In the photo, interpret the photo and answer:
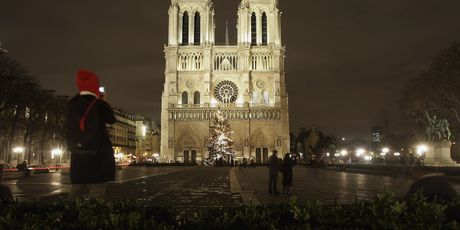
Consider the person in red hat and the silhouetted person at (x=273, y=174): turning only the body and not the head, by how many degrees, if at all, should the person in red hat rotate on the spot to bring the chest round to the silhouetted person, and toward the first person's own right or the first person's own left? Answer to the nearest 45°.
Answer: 0° — they already face them

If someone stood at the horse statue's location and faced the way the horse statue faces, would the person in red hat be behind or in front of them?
in front

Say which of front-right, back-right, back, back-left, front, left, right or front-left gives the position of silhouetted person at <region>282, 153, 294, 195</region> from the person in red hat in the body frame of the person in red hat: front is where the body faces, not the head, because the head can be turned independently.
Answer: front

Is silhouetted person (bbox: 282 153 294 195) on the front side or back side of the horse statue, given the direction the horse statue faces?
on the front side

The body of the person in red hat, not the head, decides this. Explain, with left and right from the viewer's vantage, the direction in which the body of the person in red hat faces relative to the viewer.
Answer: facing away from the viewer and to the right of the viewer

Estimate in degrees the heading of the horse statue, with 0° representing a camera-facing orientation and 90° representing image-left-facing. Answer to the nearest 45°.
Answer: approximately 45°
